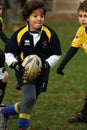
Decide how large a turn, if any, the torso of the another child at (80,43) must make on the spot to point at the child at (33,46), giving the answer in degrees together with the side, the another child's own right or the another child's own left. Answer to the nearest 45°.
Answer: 0° — they already face them

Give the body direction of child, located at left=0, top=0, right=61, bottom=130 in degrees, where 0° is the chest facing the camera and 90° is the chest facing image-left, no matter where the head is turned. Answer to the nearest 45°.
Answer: approximately 0°

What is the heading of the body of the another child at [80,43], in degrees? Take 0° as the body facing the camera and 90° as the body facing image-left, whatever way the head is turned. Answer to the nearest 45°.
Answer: approximately 45°

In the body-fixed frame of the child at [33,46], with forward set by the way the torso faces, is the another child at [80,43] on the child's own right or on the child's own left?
on the child's own left
